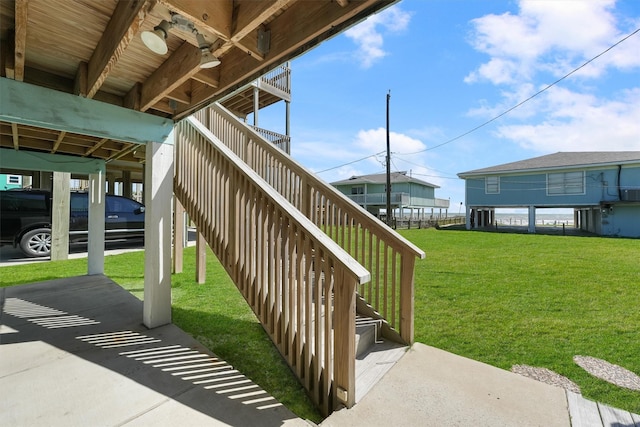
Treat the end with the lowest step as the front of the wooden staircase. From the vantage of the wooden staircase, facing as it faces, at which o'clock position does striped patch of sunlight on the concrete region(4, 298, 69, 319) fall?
The striped patch of sunlight on the concrete is roughly at 5 o'clock from the wooden staircase.

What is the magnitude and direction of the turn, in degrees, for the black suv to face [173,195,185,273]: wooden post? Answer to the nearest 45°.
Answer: approximately 45° to its right

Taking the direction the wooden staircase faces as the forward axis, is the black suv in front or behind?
behind

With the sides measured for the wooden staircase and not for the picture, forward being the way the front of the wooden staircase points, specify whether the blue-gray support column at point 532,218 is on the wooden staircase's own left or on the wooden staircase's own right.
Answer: on the wooden staircase's own left

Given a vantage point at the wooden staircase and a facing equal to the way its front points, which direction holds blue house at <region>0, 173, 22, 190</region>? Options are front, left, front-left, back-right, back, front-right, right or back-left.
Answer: back

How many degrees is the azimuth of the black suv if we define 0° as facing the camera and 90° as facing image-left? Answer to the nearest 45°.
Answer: approximately 270°

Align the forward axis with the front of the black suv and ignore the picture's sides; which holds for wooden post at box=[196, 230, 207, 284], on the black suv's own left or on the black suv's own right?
on the black suv's own right

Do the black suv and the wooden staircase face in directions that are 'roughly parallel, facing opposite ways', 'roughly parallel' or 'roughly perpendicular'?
roughly perpendicular

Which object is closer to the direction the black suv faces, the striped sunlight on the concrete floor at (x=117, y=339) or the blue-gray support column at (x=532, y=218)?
the blue-gray support column

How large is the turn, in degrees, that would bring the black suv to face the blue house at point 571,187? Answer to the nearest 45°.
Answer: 0° — it already faces it

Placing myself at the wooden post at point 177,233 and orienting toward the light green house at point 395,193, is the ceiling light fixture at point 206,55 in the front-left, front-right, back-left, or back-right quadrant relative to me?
back-right
